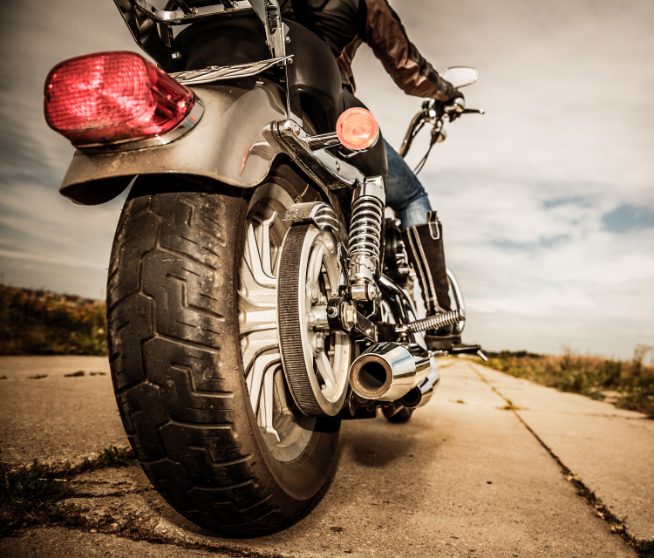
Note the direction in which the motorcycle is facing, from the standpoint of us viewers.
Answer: facing away from the viewer and to the right of the viewer
